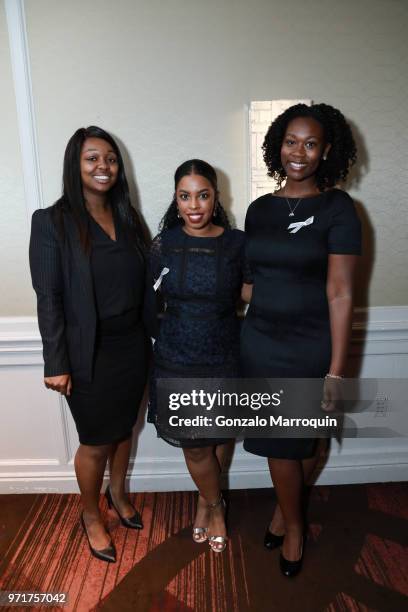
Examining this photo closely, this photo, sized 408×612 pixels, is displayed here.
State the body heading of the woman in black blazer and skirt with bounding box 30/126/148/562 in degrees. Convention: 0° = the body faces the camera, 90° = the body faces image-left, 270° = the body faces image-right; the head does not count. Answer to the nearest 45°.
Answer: approximately 315°

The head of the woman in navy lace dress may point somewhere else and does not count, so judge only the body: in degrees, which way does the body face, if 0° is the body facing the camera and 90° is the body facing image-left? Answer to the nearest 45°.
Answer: approximately 0°
